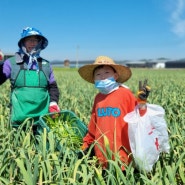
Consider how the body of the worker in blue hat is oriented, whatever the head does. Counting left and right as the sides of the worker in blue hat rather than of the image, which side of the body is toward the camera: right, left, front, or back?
front
